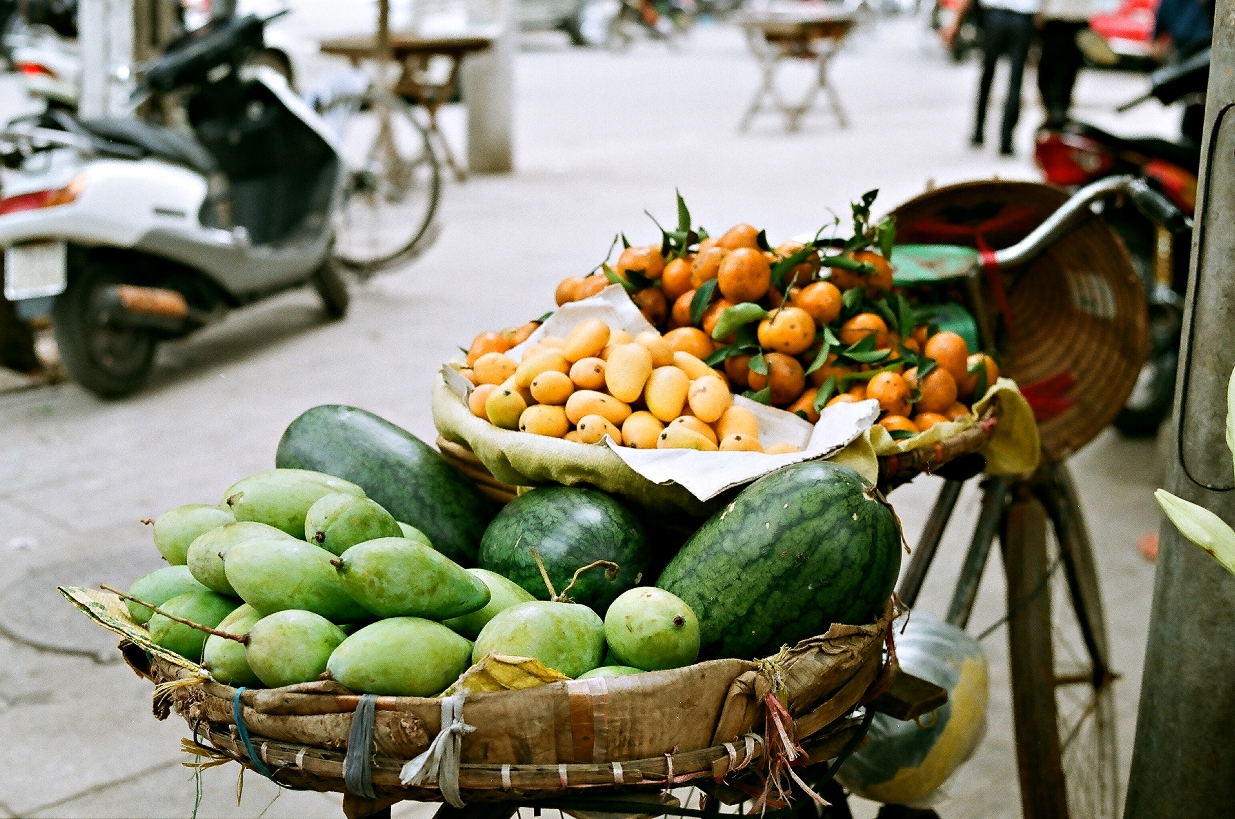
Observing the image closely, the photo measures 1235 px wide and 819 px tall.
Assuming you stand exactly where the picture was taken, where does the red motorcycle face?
facing away from the viewer and to the right of the viewer

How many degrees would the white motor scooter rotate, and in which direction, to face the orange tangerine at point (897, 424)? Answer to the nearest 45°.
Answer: approximately 135° to its right

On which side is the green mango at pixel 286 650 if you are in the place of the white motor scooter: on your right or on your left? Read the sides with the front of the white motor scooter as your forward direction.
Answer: on your right

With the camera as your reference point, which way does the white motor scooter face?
facing away from the viewer and to the right of the viewer

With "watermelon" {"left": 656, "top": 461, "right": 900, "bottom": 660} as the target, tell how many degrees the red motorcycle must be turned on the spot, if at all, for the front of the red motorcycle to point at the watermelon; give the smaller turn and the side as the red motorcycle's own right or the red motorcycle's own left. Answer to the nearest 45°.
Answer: approximately 135° to the red motorcycle's own right

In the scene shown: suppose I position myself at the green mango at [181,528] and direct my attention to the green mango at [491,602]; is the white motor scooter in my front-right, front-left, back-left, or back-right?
back-left

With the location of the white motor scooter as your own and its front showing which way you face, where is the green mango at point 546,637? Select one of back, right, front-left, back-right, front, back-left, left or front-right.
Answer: back-right

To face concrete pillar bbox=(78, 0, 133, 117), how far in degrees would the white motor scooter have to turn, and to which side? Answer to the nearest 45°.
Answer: approximately 45° to its left

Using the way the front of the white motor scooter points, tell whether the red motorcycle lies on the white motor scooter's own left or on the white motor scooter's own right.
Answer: on the white motor scooter's own right
